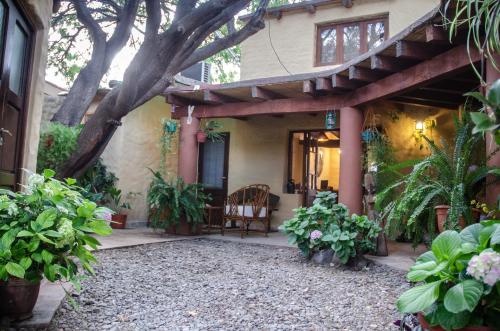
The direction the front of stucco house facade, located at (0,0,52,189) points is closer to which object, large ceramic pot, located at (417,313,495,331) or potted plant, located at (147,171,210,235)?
the large ceramic pot

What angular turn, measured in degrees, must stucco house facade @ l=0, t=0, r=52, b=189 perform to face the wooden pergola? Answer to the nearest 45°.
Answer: approximately 45° to its left

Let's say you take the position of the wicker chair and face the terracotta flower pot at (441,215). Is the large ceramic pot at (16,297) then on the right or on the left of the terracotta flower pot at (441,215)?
right

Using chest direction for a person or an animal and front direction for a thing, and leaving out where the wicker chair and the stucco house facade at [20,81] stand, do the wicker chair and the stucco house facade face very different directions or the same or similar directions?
very different directions

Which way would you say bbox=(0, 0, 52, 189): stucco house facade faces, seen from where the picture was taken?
facing the viewer and to the right of the viewer
